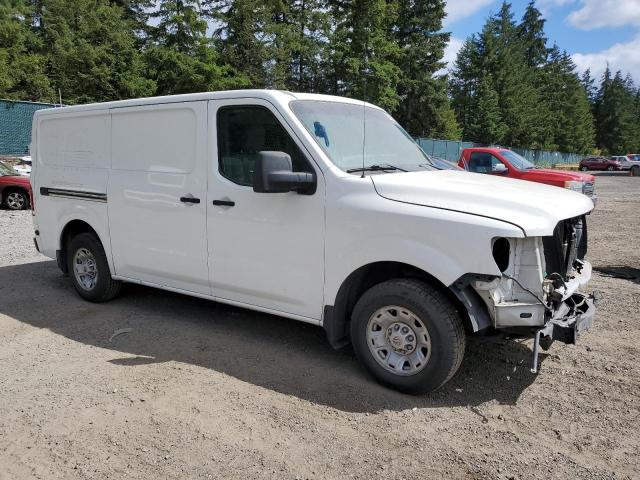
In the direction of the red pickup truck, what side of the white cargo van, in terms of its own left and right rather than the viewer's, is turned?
left

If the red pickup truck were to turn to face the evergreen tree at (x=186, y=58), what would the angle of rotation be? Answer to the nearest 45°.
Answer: approximately 180°

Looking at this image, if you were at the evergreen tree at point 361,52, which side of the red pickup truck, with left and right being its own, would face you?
back

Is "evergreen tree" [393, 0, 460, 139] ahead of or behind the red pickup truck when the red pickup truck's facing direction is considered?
behind

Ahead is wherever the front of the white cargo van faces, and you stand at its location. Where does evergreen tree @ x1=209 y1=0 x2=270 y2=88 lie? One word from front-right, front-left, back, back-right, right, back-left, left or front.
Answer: back-left

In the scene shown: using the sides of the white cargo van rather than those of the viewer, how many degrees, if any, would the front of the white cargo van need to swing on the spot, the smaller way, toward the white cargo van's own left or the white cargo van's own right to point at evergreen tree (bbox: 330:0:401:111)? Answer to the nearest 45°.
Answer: approximately 135° to the white cargo van's own left

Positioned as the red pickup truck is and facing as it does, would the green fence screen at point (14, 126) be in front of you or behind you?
behind

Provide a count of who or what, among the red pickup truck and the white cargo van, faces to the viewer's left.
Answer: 0

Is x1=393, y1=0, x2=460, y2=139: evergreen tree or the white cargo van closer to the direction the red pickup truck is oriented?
the white cargo van

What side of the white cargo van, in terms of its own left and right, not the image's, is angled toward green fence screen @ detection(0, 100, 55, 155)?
back

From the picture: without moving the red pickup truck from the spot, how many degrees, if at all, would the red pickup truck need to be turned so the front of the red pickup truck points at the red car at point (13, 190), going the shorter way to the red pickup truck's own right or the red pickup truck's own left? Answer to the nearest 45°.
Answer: approximately 135° to the red pickup truck's own right

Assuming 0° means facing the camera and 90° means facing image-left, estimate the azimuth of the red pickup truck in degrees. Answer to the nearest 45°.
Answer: approximately 315°
